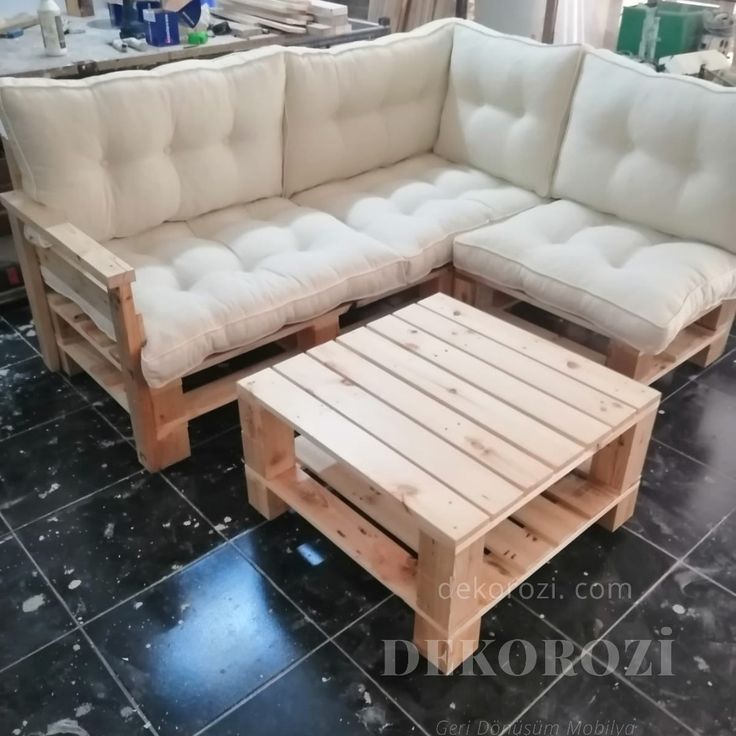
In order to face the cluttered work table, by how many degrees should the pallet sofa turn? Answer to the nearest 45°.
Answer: approximately 180°

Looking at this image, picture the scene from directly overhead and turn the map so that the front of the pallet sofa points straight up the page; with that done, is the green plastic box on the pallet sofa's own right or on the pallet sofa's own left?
on the pallet sofa's own left

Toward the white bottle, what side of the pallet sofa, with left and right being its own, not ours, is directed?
back

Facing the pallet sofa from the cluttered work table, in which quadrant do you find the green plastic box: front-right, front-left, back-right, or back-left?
front-left

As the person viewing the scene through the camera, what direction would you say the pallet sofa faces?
facing the viewer and to the right of the viewer

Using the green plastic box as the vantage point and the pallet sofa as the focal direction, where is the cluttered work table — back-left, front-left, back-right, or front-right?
front-right

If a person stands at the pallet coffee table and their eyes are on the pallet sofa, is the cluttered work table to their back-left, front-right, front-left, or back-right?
front-left

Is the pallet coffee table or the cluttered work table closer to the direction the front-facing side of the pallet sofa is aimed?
the pallet coffee table

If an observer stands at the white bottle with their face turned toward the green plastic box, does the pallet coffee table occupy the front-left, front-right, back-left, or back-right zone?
front-right

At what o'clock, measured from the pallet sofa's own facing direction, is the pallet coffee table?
The pallet coffee table is roughly at 1 o'clock from the pallet sofa.
